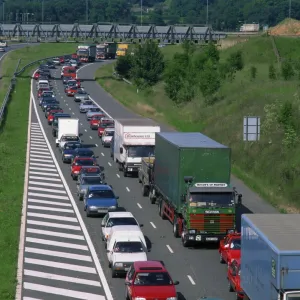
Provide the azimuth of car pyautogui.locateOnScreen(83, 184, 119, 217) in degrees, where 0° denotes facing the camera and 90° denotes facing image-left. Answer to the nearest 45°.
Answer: approximately 0°

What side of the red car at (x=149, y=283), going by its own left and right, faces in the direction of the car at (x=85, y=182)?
back

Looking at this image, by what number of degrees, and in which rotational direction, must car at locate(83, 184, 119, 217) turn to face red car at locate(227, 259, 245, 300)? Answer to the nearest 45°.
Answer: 0° — it already faces it

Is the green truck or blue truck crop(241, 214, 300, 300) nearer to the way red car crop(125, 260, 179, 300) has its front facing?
the blue truck

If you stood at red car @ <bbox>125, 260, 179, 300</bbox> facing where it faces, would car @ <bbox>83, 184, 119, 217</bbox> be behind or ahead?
behind

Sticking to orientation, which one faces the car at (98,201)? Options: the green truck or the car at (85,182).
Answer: the car at (85,182)

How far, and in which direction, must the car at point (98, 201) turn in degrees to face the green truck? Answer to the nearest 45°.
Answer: approximately 45° to its left

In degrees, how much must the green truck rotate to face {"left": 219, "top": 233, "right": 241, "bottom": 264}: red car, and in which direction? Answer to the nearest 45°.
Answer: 0° — it already faces it

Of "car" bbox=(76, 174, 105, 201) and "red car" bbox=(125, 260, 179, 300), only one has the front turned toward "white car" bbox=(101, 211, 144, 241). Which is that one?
the car

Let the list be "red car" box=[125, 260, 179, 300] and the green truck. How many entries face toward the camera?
2

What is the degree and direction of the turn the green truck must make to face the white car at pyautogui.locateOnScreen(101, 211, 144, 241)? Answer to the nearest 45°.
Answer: approximately 90° to its right
